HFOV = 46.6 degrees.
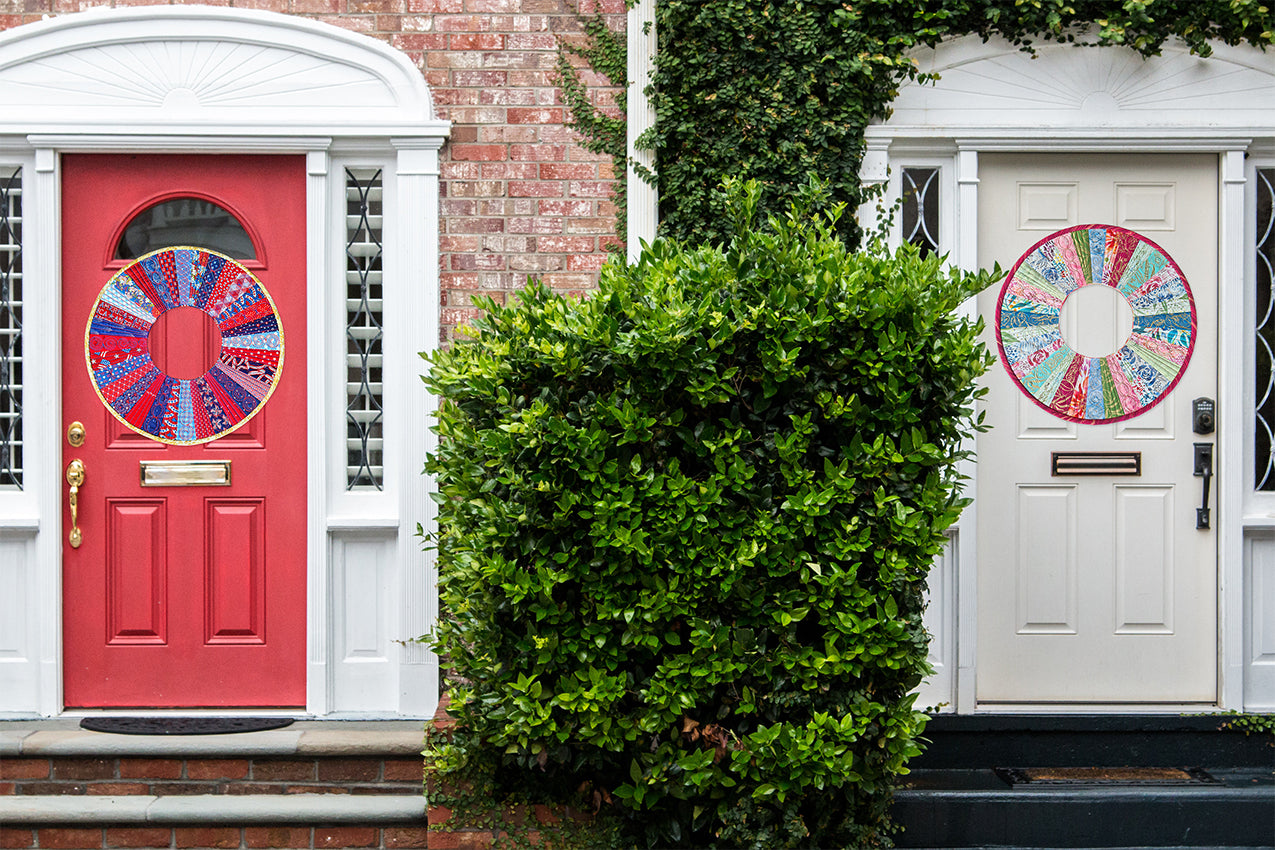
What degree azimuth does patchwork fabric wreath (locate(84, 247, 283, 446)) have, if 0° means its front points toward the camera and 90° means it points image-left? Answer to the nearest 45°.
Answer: approximately 0°

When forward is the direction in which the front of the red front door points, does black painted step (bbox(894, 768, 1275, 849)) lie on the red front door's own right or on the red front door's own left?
on the red front door's own left

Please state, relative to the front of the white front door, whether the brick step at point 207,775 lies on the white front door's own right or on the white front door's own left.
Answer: on the white front door's own right

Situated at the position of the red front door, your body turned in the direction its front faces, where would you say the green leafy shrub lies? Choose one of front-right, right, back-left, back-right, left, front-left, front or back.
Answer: front-left

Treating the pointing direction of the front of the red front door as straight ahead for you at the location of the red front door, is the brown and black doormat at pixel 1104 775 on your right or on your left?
on your left

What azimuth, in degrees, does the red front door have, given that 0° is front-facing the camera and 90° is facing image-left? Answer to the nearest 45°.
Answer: approximately 0°

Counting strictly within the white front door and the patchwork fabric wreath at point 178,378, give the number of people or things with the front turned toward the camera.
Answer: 2
